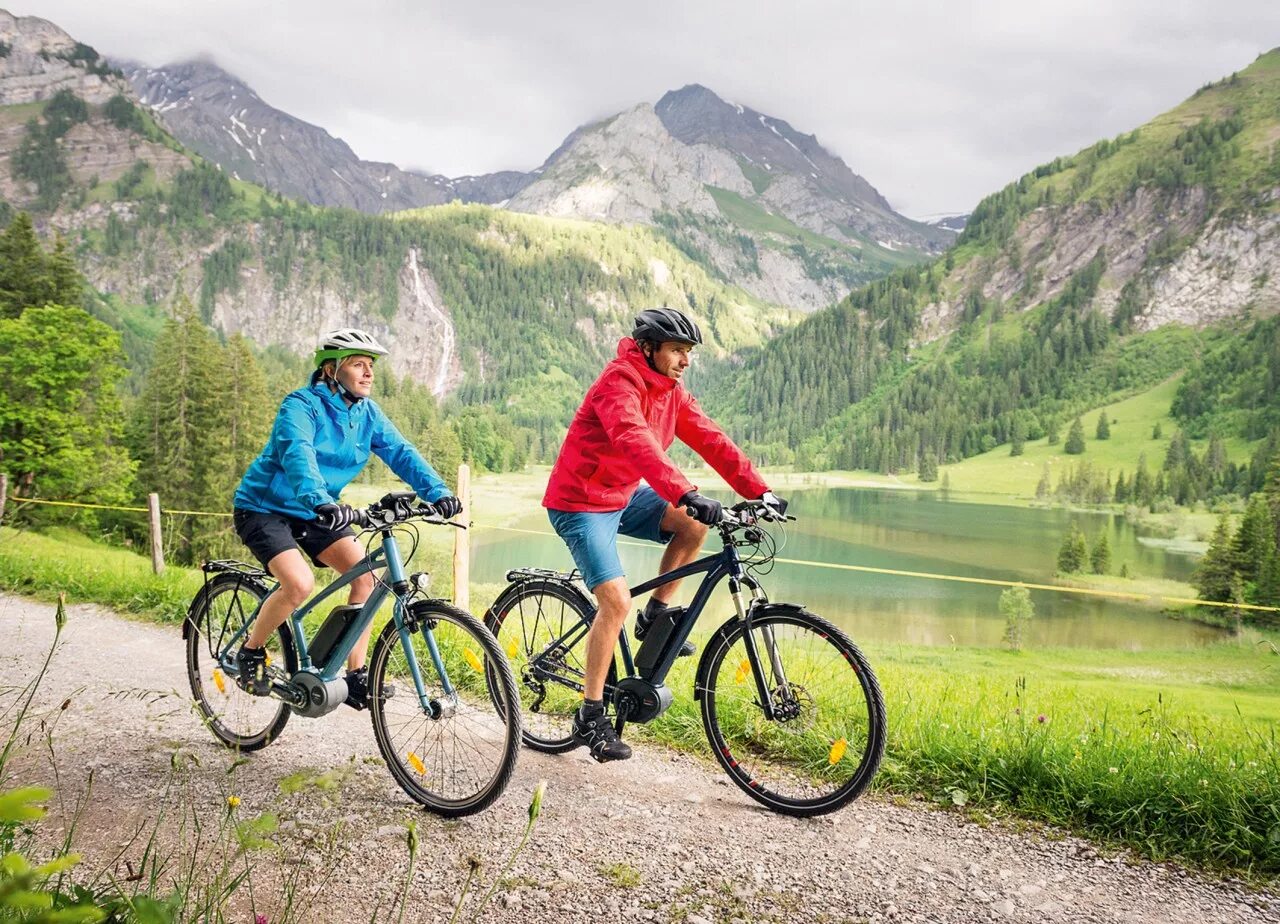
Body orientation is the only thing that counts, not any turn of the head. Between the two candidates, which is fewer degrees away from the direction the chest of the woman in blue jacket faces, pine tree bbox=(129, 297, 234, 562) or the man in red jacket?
the man in red jacket

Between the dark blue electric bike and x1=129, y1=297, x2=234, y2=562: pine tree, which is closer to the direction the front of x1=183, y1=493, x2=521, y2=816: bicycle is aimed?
the dark blue electric bike

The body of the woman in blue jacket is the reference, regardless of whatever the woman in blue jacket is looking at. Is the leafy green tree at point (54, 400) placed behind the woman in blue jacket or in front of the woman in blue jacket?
behind

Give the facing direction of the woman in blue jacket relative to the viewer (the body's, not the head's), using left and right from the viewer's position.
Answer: facing the viewer and to the right of the viewer

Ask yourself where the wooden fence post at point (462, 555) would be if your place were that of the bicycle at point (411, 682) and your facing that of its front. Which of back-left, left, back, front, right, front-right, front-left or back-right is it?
back-left

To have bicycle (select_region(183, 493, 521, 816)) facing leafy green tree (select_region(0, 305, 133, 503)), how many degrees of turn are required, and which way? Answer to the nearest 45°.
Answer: approximately 135° to its left

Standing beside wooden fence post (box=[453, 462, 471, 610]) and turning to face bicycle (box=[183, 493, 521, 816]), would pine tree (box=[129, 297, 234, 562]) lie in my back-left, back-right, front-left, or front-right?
back-right

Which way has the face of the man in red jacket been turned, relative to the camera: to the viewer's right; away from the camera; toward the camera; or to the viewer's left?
to the viewer's right

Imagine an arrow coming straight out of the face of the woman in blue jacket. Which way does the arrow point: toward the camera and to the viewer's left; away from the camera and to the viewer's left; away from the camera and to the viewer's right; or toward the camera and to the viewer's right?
toward the camera and to the viewer's right

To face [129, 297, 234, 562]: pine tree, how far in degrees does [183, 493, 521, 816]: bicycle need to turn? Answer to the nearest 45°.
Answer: approximately 135° to its left

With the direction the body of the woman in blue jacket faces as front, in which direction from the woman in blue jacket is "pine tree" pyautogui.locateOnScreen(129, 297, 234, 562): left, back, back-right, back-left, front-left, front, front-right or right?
back-left

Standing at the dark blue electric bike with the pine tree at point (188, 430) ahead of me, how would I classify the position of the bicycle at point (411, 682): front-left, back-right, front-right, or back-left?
front-left

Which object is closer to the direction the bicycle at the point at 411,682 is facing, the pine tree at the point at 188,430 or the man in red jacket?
the man in red jacket

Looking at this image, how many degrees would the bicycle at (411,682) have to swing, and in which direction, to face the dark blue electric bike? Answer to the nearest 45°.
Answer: approximately 45° to its left

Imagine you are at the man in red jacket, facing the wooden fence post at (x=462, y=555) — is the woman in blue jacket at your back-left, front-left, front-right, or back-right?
front-left
